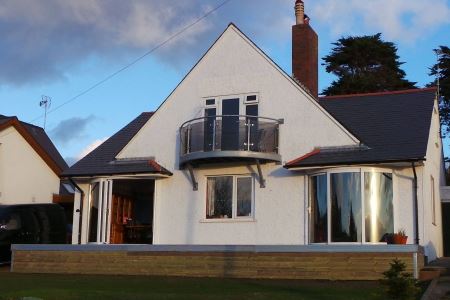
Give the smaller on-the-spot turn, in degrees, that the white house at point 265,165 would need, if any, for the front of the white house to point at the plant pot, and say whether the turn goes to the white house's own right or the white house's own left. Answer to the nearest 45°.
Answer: approximately 45° to the white house's own left

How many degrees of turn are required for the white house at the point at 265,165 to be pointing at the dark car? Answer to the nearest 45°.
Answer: approximately 90° to its right

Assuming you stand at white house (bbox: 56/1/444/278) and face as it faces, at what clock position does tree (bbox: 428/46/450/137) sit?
The tree is roughly at 7 o'clock from the white house.

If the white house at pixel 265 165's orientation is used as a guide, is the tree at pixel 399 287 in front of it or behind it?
in front

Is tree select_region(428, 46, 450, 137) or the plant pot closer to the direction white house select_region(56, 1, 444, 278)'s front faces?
the plant pot

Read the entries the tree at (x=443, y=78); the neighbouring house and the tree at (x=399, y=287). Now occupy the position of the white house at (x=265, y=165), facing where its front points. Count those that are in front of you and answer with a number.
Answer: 1

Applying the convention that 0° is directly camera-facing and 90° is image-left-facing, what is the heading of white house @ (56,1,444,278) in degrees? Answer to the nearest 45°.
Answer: approximately 0°

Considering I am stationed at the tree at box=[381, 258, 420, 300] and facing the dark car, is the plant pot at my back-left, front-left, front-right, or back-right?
front-right

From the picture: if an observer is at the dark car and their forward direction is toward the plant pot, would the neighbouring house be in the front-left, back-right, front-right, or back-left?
back-left

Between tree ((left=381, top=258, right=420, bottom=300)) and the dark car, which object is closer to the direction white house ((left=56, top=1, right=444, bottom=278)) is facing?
the tree

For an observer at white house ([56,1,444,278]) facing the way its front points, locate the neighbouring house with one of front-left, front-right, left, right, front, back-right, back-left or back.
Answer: back-right
